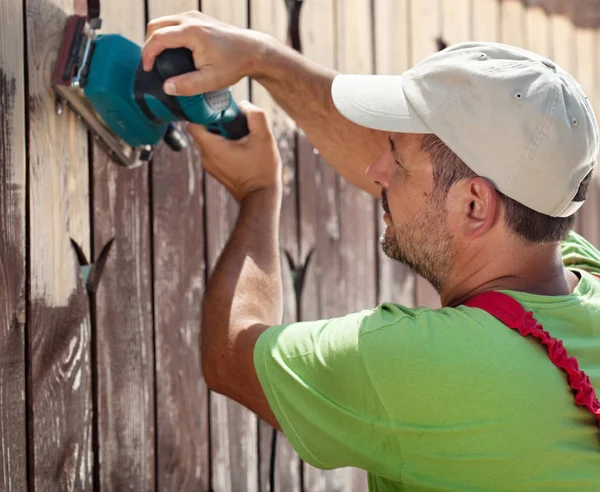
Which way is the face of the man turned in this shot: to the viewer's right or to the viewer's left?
to the viewer's left

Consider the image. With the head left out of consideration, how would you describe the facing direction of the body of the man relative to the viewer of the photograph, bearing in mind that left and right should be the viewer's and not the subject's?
facing away from the viewer and to the left of the viewer

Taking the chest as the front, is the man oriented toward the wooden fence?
yes
